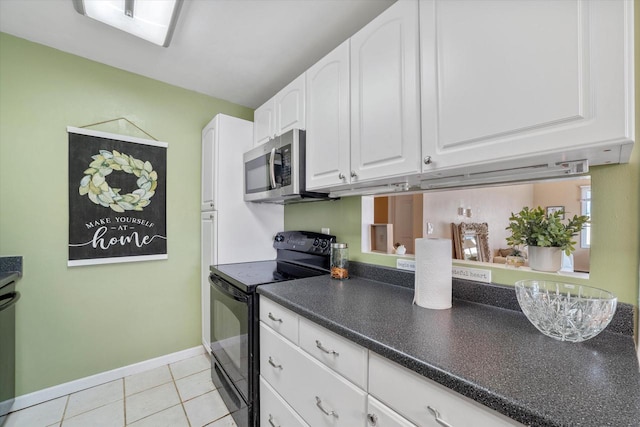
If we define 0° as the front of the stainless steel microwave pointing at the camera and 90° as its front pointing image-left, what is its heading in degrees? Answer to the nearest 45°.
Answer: approximately 45°

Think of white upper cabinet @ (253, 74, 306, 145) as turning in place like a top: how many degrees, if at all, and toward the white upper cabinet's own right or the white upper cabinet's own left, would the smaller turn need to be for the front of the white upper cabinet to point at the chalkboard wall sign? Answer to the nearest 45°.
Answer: approximately 45° to the white upper cabinet's own right

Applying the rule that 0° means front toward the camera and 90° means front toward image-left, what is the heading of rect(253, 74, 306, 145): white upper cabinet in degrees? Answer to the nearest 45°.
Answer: approximately 45°

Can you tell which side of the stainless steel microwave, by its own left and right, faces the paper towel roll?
left

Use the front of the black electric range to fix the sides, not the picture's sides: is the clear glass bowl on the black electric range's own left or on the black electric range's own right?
on the black electric range's own left

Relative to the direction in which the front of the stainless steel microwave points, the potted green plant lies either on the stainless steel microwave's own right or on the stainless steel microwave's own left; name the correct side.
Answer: on the stainless steel microwave's own left

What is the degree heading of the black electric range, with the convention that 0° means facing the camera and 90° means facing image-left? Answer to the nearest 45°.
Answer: approximately 45°

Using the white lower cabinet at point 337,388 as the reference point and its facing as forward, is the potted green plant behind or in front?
behind

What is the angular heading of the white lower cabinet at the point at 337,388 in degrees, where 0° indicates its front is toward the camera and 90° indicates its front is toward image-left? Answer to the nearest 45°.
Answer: approximately 45°
